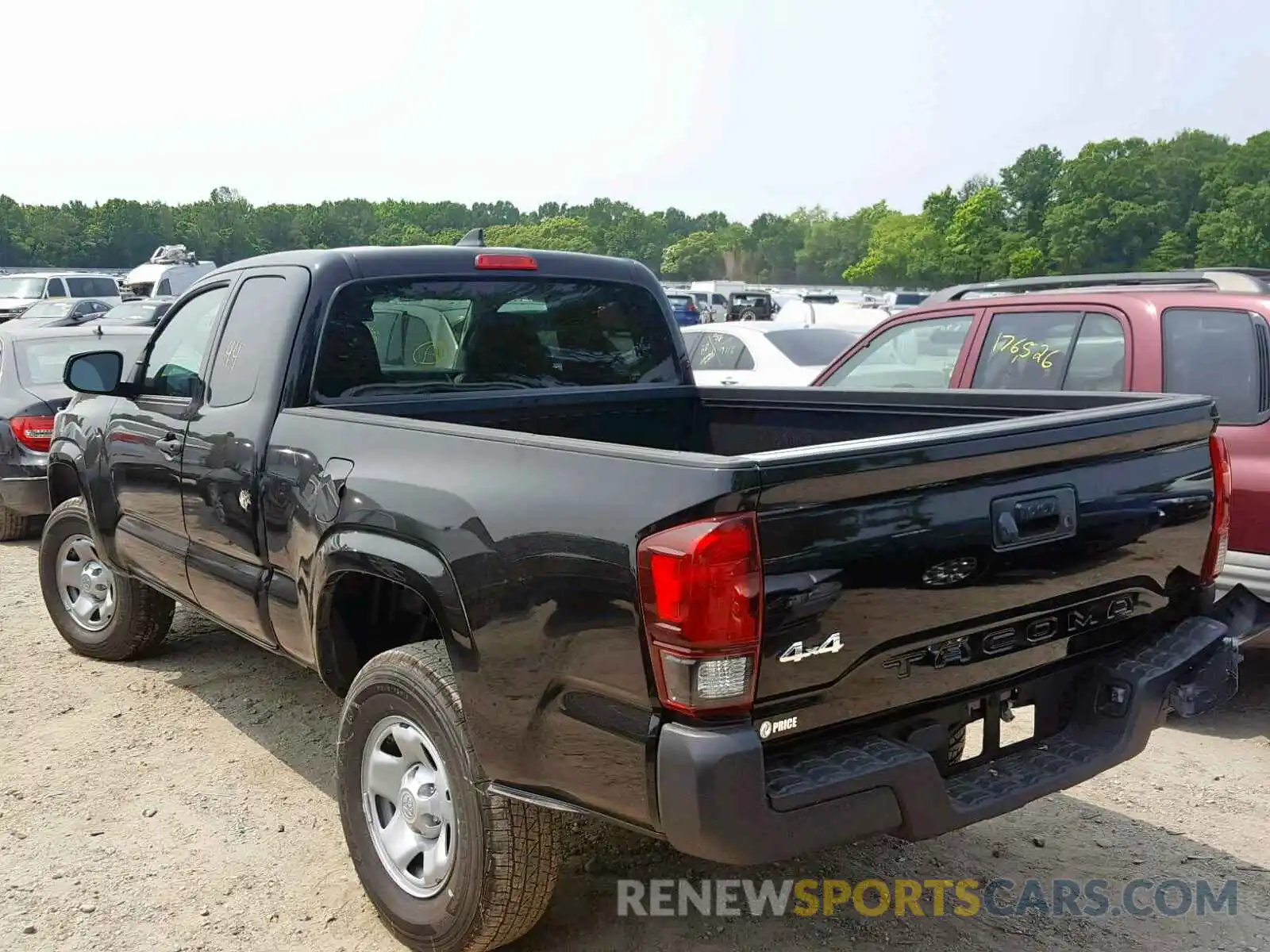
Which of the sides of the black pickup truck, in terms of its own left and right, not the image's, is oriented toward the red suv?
right

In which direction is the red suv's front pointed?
to the viewer's left

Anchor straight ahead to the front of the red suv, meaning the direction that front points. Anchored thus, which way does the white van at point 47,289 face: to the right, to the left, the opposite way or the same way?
to the left

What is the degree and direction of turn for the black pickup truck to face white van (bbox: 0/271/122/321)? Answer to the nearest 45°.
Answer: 0° — it already faces it

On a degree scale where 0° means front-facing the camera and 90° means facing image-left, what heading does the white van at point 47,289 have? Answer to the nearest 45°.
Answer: approximately 45°

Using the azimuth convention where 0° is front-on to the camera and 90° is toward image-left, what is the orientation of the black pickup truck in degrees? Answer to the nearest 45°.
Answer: approximately 135°

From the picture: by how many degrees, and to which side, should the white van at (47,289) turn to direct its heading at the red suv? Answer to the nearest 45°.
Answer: approximately 45° to its left

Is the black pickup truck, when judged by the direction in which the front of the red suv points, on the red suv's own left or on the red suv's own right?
on the red suv's own left
